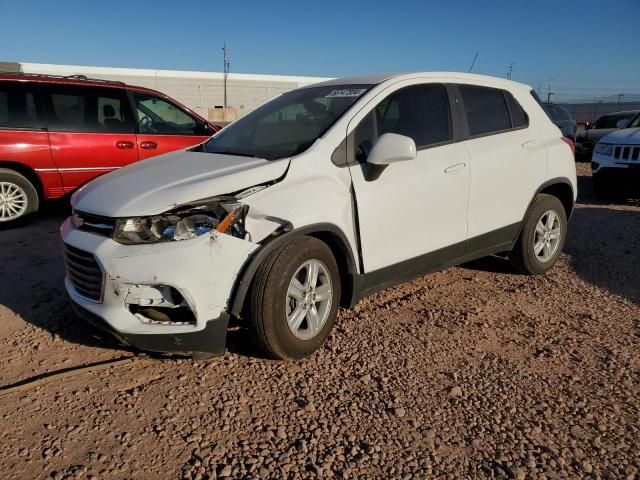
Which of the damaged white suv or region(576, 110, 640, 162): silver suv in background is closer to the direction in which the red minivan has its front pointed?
the silver suv in background

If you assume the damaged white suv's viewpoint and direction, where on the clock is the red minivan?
The red minivan is roughly at 3 o'clock from the damaged white suv.

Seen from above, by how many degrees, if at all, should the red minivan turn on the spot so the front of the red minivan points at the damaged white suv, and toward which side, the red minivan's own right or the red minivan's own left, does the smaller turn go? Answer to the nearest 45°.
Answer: approximately 90° to the red minivan's own right

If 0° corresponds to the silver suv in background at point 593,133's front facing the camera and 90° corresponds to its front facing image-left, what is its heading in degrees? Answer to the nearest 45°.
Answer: approximately 45°

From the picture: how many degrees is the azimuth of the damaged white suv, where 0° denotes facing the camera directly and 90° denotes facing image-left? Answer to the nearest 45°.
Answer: approximately 45°

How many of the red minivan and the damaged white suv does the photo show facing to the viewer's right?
1

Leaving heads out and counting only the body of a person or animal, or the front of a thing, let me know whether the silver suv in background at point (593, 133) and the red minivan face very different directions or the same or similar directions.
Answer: very different directions

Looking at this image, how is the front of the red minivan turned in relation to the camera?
facing to the right of the viewer

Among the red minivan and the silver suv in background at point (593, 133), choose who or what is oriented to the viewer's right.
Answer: the red minivan
